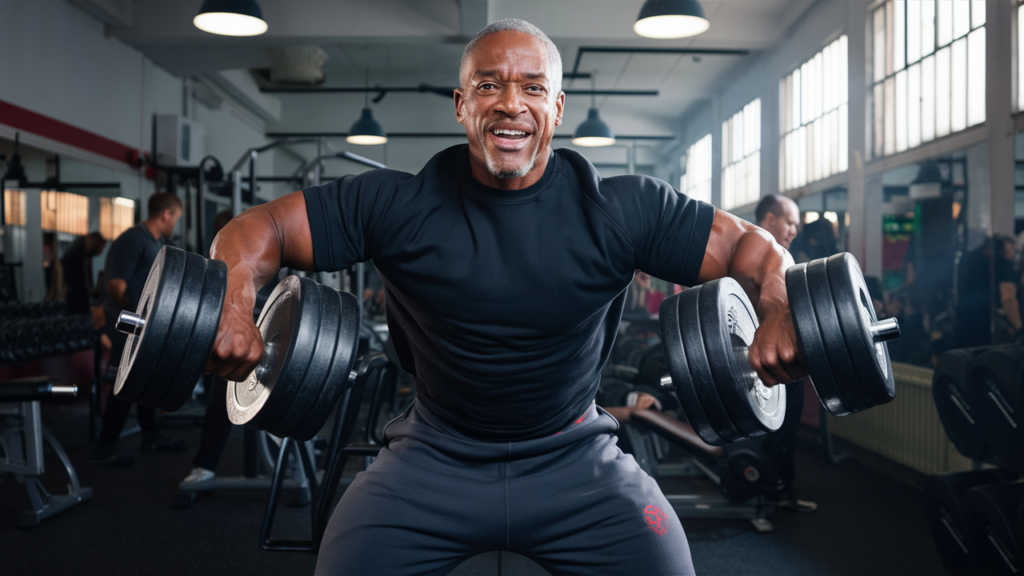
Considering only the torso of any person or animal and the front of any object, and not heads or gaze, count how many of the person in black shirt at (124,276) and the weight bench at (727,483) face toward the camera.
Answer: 0

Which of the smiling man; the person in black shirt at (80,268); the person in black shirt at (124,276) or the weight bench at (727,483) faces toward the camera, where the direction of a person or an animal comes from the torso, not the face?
the smiling man

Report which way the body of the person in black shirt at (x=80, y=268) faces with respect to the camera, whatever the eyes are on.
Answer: to the viewer's right

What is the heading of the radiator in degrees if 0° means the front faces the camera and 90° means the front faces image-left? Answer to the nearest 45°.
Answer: approximately 45°

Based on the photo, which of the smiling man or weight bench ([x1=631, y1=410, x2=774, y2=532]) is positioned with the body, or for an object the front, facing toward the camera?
the smiling man

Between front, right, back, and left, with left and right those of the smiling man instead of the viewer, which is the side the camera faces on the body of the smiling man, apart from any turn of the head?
front

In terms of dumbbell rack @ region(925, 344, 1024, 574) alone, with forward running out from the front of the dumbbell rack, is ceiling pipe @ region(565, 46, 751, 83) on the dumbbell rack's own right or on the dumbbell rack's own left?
on the dumbbell rack's own right

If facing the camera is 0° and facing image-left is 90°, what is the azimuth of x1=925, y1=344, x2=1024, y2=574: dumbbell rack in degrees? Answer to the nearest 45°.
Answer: approximately 45°

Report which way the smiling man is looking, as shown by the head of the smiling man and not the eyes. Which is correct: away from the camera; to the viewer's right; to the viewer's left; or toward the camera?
toward the camera
